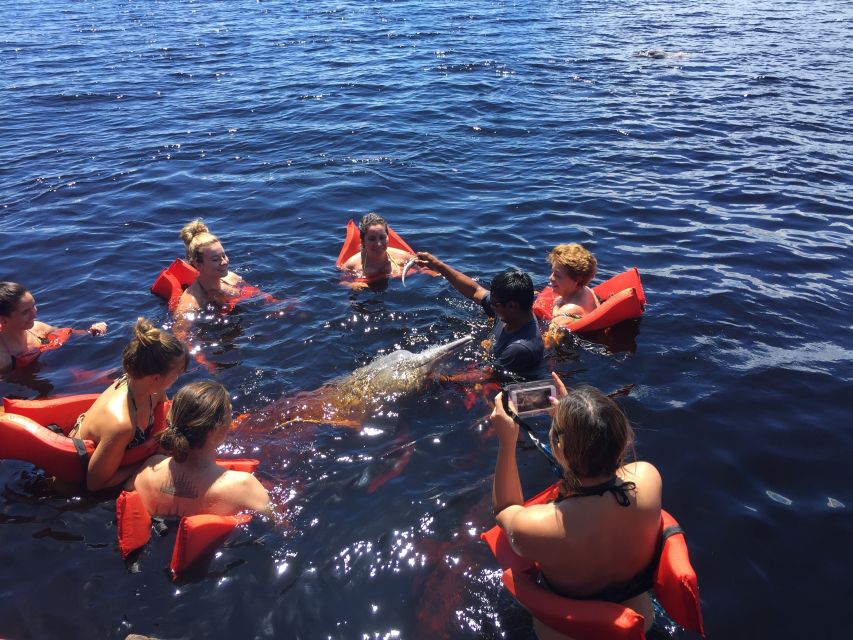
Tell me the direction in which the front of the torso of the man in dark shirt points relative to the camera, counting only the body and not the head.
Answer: to the viewer's left

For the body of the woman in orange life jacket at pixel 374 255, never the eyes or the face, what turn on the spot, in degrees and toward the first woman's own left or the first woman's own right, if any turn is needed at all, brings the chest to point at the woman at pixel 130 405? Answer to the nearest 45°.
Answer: approximately 45° to the first woman's own right

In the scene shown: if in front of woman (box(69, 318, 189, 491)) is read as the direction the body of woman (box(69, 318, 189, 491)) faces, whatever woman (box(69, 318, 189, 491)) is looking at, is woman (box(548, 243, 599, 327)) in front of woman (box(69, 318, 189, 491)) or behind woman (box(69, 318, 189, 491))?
in front

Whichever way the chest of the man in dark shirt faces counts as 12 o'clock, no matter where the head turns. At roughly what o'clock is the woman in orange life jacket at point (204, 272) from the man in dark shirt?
The woman in orange life jacket is roughly at 1 o'clock from the man in dark shirt.

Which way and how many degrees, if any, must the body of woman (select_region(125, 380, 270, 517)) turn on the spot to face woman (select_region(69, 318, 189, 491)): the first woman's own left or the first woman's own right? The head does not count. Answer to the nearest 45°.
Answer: approximately 90° to the first woman's own left

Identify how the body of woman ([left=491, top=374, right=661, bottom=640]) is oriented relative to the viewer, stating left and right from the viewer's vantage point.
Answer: facing away from the viewer and to the left of the viewer

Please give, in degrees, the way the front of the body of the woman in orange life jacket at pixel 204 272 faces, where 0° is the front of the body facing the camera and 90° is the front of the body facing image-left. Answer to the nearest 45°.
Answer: approximately 315°

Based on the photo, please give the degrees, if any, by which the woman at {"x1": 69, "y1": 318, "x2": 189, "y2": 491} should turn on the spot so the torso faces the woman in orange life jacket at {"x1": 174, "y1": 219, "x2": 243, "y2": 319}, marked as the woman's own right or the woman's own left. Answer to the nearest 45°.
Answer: approximately 45° to the woman's own left
